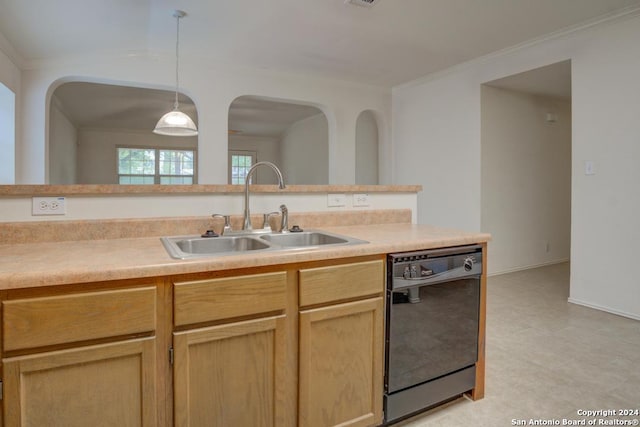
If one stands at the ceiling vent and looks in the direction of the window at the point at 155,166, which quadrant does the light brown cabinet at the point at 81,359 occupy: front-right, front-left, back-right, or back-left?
back-left

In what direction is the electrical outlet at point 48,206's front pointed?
toward the camera

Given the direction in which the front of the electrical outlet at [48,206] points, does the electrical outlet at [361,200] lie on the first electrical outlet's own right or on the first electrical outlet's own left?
on the first electrical outlet's own left

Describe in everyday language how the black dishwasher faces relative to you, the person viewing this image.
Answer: facing the viewer and to the right of the viewer

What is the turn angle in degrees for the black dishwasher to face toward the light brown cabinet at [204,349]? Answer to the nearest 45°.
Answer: approximately 90° to its right

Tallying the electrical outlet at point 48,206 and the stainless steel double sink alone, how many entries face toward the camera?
2

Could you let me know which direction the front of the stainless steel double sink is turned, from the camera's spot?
facing the viewer

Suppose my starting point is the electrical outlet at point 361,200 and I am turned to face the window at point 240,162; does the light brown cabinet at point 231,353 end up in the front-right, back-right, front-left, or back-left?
back-left

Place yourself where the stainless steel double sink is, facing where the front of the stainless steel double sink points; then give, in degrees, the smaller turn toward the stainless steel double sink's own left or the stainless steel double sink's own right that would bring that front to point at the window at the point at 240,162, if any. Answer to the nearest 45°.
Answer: approximately 180°

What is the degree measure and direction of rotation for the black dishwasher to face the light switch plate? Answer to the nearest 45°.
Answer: approximately 90° to its left

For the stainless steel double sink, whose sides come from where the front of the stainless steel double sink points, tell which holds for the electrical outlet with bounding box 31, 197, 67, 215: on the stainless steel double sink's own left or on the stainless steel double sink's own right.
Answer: on the stainless steel double sink's own right

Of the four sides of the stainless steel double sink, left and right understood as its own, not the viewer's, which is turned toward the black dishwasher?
left
